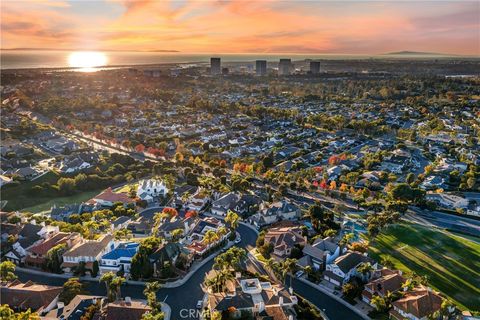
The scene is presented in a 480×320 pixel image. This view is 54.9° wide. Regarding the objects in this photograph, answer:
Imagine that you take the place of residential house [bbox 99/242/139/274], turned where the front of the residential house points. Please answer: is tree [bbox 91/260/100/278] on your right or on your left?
on your right

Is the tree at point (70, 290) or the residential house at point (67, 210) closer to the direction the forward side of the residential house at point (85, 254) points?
the tree

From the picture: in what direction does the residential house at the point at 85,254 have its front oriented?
toward the camera

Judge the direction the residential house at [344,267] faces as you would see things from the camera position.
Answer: facing the viewer and to the left of the viewer

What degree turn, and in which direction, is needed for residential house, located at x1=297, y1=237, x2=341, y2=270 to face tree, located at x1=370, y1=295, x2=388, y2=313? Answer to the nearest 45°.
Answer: approximately 90° to its left

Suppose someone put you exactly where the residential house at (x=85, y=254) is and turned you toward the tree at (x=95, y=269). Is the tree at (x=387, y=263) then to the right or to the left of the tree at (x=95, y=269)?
left

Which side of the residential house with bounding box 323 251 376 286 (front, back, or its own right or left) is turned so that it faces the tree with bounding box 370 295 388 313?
left

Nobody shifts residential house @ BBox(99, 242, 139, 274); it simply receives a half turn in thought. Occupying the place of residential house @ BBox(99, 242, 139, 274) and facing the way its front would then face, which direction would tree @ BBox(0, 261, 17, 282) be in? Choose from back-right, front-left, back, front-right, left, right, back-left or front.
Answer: left

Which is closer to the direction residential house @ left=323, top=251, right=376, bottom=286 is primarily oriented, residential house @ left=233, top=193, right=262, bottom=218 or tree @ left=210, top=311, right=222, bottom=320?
the tree

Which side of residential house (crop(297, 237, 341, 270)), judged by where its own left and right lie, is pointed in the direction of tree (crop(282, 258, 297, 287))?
front

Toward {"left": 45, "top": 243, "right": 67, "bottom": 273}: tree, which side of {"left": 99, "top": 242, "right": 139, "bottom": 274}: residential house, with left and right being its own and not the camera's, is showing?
right

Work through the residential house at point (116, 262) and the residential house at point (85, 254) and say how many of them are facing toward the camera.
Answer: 2

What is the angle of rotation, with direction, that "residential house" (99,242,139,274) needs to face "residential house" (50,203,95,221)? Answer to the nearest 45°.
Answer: approximately 180°
